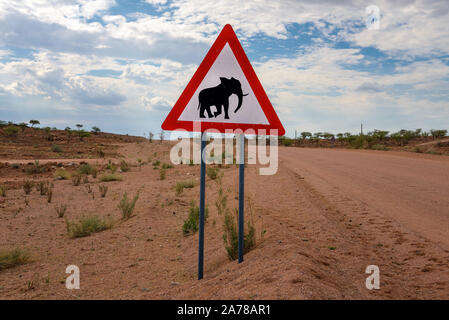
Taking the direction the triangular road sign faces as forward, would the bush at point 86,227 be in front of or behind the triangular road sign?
behind

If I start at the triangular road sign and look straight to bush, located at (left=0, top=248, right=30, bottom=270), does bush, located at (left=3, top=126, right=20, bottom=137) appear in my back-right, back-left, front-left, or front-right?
front-right

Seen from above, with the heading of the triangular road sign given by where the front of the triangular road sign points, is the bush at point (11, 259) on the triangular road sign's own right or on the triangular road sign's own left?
on the triangular road sign's own right

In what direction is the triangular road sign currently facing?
toward the camera

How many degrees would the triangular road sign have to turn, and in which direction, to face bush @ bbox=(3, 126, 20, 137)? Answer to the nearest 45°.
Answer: approximately 135° to its right

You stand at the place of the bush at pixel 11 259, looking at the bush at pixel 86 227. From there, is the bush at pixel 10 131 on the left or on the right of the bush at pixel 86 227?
left
